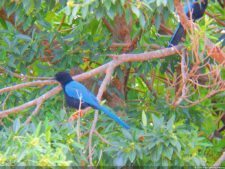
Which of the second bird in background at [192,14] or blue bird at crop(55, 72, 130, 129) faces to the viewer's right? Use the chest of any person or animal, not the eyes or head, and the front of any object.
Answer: the second bird in background

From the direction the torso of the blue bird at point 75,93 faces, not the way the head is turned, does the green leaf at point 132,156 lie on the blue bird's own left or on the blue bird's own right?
on the blue bird's own left

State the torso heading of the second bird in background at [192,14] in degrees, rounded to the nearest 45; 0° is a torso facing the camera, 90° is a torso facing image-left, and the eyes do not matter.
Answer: approximately 270°

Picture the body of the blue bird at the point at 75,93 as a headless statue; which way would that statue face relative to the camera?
to the viewer's left

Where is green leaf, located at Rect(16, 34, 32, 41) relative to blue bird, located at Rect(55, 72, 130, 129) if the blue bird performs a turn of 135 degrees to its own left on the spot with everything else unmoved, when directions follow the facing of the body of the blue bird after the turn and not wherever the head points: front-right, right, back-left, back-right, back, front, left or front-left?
back

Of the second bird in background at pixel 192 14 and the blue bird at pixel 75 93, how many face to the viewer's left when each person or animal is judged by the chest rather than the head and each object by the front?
1

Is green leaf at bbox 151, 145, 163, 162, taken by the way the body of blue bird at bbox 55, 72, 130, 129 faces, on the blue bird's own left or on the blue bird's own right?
on the blue bird's own left

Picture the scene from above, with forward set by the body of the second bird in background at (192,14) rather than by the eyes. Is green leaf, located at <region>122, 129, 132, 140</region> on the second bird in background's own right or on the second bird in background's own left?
on the second bird in background's own right

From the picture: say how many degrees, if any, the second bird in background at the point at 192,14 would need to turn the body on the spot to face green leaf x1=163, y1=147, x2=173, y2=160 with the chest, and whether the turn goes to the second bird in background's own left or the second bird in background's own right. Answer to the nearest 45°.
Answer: approximately 90° to the second bird in background's own right

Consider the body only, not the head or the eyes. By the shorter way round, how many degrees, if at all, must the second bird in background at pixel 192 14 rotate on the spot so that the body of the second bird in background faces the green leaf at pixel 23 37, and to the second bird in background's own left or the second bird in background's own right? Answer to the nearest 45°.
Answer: approximately 180°

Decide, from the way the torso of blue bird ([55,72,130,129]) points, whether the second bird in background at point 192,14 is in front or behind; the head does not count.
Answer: behind

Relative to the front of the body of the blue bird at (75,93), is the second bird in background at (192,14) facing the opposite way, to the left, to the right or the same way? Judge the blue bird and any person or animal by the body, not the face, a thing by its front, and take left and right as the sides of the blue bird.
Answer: the opposite way
